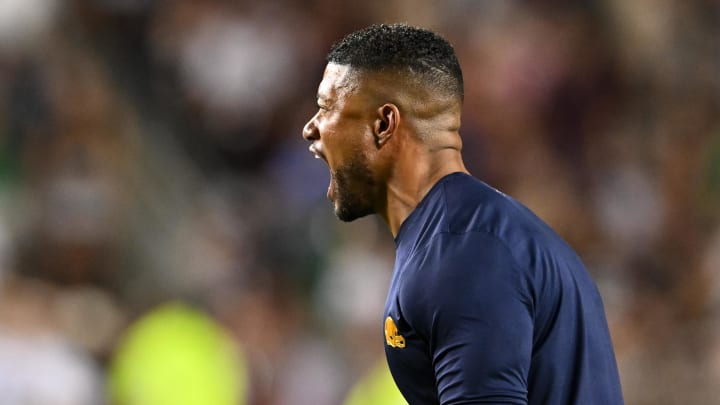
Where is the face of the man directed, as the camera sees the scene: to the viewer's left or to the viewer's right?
to the viewer's left

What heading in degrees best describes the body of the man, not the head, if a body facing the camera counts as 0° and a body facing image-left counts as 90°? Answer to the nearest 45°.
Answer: approximately 90°
